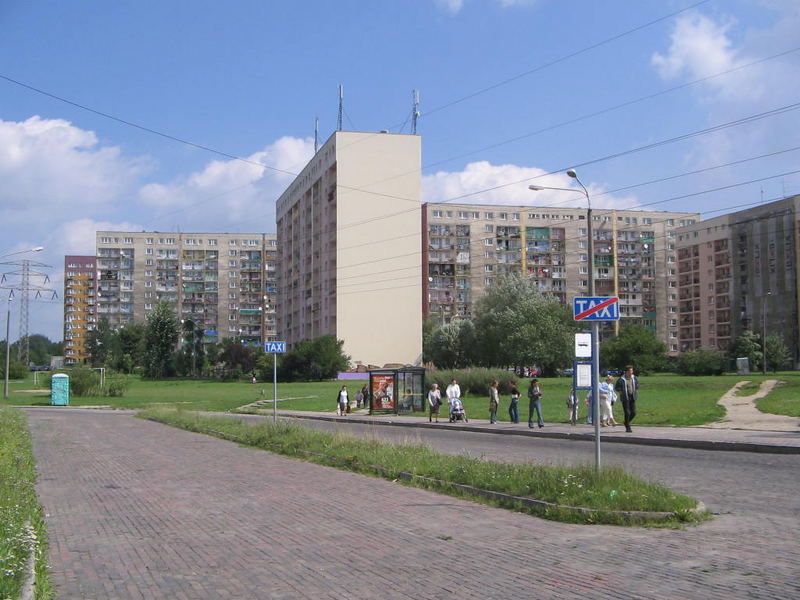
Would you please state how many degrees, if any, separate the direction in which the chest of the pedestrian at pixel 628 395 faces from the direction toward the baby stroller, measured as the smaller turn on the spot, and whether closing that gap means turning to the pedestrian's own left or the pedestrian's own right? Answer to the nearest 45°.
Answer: approximately 135° to the pedestrian's own right

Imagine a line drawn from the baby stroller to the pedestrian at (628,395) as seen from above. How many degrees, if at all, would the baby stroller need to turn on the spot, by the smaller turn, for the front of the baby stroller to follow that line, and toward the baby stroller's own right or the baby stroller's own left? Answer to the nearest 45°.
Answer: approximately 45° to the baby stroller's own left

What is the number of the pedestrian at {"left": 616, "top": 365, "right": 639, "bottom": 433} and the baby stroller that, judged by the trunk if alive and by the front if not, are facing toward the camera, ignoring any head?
2

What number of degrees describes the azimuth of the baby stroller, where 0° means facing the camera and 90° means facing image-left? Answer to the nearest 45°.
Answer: approximately 0°

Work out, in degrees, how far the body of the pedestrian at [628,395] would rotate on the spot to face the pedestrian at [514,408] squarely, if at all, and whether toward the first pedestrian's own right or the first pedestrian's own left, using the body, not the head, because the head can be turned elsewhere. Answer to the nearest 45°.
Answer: approximately 135° to the first pedestrian's own right

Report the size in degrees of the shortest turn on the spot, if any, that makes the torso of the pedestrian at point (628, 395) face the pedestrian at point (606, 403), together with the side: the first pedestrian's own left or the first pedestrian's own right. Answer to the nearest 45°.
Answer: approximately 180°

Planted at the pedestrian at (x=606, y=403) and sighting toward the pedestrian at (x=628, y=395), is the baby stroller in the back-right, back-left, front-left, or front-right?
back-right

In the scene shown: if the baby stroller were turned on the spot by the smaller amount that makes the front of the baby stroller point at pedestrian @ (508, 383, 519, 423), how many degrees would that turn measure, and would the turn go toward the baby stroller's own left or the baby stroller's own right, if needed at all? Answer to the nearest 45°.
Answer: approximately 45° to the baby stroller's own left
